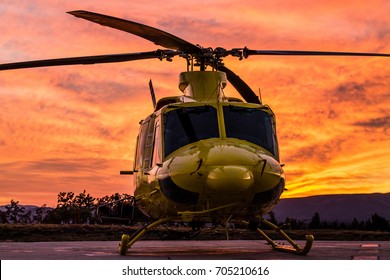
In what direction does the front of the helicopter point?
toward the camera
